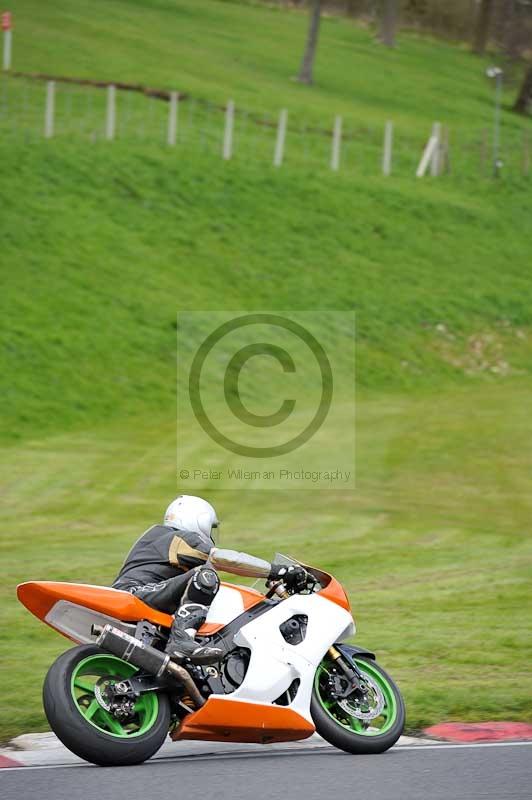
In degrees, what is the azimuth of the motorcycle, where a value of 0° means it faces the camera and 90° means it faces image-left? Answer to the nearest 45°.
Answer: approximately 270°

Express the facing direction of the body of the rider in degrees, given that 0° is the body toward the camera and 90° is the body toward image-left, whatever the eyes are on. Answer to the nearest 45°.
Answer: approximately 270°
